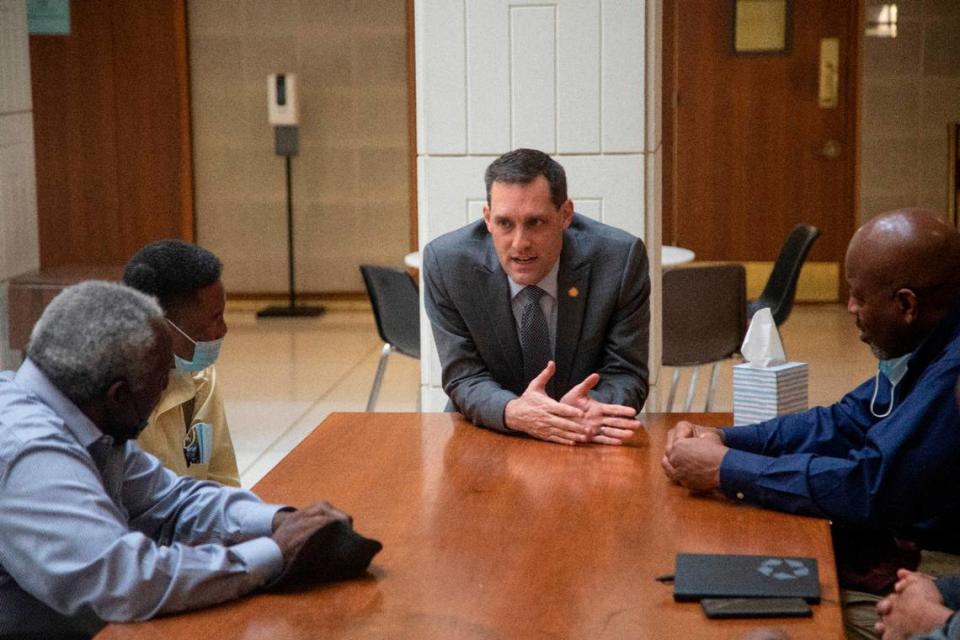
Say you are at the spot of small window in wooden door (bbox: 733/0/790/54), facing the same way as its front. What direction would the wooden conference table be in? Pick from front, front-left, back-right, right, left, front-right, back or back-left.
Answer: front

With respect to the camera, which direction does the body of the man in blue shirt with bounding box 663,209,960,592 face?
to the viewer's left

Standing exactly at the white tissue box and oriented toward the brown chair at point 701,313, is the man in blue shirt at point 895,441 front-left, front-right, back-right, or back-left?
back-right

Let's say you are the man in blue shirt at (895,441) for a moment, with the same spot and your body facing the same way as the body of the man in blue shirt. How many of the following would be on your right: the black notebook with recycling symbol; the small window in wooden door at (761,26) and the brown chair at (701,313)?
2

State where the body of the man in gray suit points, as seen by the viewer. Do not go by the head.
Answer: toward the camera

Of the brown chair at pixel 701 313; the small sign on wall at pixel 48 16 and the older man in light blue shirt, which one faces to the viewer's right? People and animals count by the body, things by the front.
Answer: the older man in light blue shirt

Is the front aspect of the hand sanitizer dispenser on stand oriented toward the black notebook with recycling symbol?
yes

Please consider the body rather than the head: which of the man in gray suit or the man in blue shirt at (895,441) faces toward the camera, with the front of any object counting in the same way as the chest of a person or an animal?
the man in gray suit

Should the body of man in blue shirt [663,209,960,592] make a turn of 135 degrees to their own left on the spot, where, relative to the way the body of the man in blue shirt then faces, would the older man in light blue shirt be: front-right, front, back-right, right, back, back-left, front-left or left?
right

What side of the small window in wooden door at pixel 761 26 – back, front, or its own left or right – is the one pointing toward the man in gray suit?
front

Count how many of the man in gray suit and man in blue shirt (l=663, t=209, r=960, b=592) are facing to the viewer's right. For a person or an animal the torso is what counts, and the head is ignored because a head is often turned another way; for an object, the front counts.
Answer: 0

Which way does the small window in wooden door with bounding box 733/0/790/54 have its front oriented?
toward the camera

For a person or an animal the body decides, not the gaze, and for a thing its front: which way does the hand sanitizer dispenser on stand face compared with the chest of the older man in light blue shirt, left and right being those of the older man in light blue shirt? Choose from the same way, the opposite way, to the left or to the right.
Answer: to the right

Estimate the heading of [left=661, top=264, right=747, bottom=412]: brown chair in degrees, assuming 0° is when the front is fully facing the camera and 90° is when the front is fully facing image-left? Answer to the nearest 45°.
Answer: approximately 135°

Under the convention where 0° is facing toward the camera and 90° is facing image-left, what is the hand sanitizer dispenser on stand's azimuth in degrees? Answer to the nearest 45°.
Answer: approximately 0°

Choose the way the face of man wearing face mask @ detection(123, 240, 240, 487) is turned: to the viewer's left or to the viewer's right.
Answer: to the viewer's right

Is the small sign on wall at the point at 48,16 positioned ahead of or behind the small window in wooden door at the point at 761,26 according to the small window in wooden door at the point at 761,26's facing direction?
ahead

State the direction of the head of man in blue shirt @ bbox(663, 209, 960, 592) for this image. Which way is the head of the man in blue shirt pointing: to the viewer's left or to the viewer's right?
to the viewer's left
